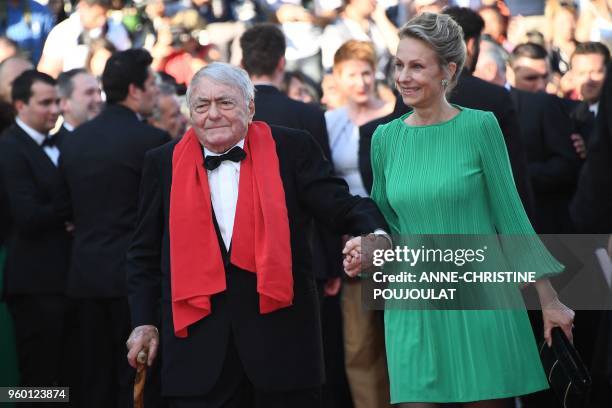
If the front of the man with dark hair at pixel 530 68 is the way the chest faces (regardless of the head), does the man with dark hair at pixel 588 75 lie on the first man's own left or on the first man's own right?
on the first man's own left

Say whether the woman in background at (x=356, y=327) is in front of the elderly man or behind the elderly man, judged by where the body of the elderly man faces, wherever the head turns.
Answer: behind

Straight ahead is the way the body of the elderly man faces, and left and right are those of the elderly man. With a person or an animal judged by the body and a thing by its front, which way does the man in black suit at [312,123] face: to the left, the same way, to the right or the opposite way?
the opposite way

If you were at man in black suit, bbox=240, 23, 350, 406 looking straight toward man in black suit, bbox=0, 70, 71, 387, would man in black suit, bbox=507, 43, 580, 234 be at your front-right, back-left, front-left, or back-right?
back-right

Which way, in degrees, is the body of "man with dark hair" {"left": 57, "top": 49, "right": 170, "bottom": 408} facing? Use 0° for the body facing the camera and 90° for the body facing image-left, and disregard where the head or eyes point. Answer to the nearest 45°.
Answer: approximately 225°

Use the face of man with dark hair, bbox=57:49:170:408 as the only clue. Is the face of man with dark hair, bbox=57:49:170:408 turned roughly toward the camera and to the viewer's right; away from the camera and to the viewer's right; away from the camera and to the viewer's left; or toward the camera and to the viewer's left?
away from the camera and to the viewer's right

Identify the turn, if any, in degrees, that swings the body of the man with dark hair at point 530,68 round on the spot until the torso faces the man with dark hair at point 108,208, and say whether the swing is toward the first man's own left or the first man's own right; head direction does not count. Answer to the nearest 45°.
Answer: approximately 90° to the first man's own right

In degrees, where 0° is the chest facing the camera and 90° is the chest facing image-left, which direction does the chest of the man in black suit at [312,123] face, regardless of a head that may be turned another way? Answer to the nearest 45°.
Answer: approximately 180°

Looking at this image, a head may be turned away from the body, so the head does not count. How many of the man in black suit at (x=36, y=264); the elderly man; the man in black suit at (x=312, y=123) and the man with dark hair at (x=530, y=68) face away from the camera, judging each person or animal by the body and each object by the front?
1

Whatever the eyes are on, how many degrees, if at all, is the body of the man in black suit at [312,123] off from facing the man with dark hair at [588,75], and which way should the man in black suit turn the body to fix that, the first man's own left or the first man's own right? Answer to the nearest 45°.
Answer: approximately 45° to the first man's own right

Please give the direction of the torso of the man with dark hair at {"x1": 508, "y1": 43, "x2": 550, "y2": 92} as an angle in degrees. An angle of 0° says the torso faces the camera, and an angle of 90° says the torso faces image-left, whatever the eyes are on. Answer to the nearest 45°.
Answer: approximately 315°

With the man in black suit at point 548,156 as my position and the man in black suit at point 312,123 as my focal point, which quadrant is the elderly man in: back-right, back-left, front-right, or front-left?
front-left

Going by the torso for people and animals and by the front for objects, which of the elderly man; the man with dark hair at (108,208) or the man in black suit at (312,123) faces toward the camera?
the elderly man
